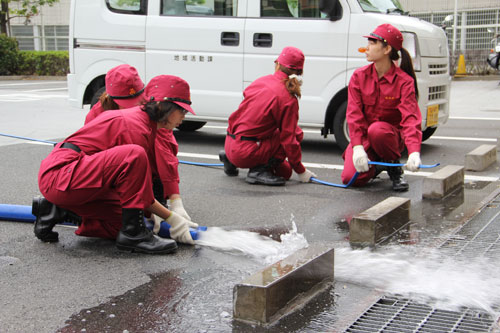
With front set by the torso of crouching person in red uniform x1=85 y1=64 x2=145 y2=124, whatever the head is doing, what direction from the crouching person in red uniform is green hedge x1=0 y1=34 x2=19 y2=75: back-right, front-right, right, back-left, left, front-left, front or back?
back-left

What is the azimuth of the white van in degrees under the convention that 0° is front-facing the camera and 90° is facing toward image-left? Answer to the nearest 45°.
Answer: approximately 315°

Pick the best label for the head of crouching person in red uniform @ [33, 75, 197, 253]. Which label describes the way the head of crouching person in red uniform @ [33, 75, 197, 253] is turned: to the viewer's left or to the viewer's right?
to the viewer's right

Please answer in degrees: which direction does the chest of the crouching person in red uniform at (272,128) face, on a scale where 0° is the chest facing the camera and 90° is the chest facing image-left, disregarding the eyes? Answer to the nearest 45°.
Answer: approximately 225°

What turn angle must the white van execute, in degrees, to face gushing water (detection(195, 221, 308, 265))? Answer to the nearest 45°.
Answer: approximately 45° to its right

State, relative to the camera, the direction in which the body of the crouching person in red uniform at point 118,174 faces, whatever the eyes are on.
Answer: to the viewer's right
